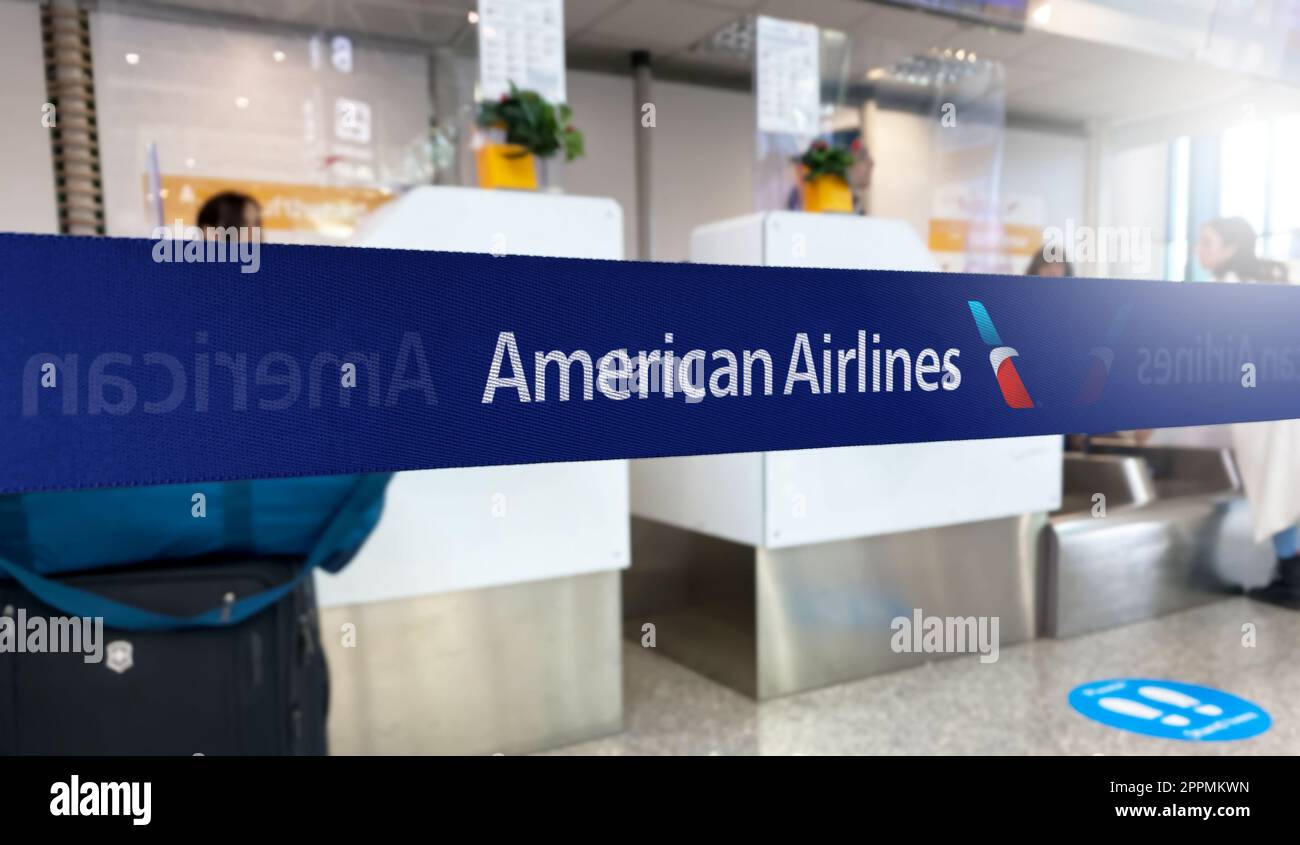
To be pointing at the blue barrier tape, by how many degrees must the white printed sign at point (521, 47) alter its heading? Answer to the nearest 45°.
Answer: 0° — it already faces it

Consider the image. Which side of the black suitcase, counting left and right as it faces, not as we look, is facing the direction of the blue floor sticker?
left

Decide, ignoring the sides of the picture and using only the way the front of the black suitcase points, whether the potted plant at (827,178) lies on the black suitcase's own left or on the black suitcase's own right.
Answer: on the black suitcase's own left

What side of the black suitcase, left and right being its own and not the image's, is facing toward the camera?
front

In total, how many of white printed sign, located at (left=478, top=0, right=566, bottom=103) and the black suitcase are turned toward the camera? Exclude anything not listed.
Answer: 2

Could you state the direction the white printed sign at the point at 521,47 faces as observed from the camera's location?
facing the viewer

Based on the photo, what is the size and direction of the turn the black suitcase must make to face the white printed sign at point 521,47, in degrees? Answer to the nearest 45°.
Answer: approximately 135° to its left

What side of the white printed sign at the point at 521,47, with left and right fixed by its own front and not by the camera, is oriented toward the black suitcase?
front

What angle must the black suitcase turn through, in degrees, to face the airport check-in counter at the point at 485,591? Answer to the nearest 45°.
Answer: approximately 135° to its left

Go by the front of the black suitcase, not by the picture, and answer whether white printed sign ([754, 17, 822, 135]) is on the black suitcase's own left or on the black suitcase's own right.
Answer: on the black suitcase's own left

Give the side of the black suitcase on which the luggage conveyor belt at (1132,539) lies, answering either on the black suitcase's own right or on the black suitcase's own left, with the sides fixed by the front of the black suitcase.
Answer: on the black suitcase's own left
